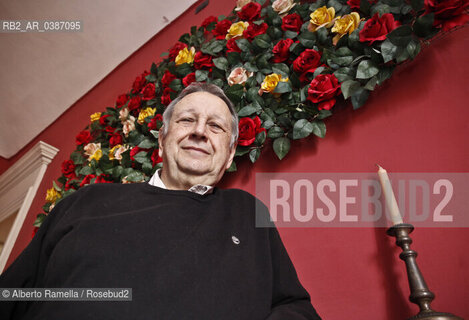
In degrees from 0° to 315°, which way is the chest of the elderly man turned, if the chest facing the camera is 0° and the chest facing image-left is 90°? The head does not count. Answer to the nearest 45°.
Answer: approximately 0°
